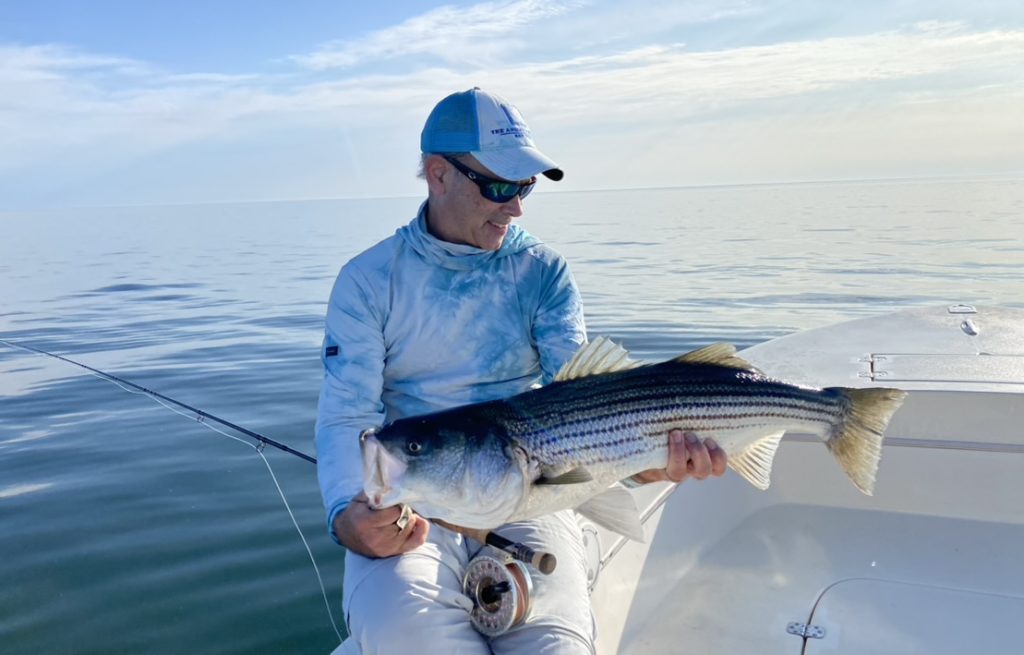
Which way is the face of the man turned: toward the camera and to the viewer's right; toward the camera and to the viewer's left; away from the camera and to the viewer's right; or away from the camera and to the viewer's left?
toward the camera and to the viewer's right

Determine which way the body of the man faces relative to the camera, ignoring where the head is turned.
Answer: toward the camera
